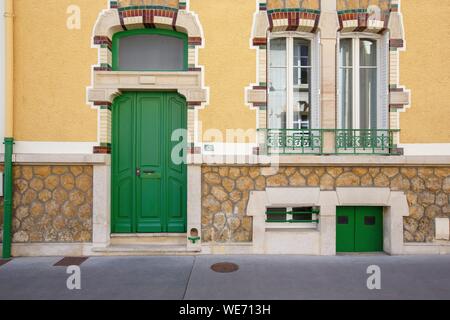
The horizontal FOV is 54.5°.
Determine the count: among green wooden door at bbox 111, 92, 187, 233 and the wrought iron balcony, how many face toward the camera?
2

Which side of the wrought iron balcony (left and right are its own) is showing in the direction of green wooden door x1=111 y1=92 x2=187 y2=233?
right

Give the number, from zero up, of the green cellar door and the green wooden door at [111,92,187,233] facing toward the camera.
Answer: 2

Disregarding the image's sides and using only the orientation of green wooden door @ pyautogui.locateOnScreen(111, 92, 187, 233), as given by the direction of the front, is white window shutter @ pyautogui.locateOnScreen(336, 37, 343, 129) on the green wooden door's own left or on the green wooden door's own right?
on the green wooden door's own left

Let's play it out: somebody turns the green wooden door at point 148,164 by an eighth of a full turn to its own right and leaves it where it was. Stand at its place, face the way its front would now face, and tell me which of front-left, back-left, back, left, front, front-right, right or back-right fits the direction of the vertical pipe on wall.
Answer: front-right

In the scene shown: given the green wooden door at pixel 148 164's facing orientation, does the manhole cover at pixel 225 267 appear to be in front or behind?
in front

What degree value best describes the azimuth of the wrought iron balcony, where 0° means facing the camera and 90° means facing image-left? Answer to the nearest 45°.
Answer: approximately 0°

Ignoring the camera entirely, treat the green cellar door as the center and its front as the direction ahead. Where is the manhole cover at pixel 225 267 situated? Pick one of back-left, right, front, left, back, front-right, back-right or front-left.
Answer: front-right
